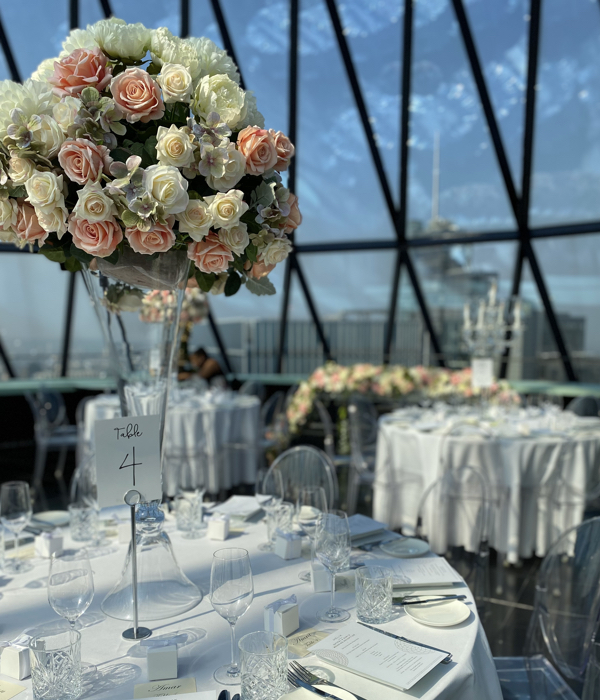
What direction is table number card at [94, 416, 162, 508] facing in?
toward the camera

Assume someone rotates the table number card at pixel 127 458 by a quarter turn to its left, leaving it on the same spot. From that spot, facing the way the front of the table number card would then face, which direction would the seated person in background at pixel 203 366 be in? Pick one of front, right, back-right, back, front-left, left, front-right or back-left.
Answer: left

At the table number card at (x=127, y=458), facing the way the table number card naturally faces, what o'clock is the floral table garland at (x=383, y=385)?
The floral table garland is roughly at 7 o'clock from the table number card.

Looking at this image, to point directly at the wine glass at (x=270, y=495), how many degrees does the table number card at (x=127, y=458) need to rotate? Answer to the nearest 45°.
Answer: approximately 135° to its left

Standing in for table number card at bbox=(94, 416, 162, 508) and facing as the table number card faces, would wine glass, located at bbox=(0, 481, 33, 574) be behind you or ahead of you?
behind

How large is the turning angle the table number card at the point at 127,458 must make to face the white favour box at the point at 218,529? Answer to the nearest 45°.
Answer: approximately 135° to its left

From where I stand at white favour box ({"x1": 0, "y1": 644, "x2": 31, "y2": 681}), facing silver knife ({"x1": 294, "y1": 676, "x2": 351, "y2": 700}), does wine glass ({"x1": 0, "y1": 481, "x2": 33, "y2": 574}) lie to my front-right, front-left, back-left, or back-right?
back-left

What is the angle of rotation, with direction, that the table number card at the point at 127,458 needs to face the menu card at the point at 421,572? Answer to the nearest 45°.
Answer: approximately 90° to its left
